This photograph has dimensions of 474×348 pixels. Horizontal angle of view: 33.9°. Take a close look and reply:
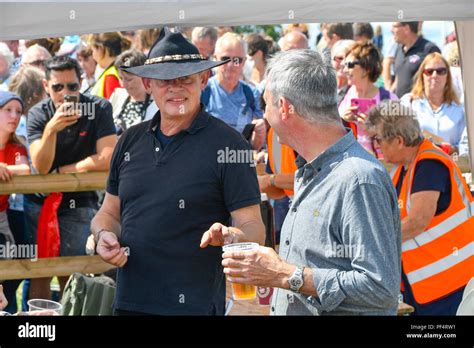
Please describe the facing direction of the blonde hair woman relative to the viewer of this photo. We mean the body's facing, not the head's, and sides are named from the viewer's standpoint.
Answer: facing the viewer

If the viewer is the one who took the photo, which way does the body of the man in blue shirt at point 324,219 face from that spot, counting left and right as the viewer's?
facing to the left of the viewer

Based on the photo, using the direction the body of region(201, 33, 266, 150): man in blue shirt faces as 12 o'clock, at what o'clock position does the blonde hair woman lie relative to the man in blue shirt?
The blonde hair woman is roughly at 9 o'clock from the man in blue shirt.

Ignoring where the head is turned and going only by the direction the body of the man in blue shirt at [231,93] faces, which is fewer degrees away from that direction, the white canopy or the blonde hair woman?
the white canopy

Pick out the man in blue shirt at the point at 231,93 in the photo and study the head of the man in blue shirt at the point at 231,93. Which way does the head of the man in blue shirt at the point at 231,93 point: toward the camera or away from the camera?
toward the camera

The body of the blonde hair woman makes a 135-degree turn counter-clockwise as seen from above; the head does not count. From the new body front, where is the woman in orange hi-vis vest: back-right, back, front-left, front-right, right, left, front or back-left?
back-right

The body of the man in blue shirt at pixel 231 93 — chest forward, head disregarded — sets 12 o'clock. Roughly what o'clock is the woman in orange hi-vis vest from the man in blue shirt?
The woman in orange hi-vis vest is roughly at 11 o'clock from the man in blue shirt.

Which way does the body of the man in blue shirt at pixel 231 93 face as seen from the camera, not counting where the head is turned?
toward the camera

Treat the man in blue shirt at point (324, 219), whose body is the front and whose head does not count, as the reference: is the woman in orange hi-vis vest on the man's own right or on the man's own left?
on the man's own right

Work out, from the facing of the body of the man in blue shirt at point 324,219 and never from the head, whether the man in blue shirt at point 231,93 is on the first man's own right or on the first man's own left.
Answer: on the first man's own right

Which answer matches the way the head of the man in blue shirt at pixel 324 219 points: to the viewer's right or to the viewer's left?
to the viewer's left

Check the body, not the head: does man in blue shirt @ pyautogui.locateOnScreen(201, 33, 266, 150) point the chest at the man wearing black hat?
yes

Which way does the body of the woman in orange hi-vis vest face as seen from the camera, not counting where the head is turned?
to the viewer's left

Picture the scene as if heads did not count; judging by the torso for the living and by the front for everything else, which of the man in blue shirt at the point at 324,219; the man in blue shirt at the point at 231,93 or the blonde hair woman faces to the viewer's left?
the man in blue shirt at the point at 324,219

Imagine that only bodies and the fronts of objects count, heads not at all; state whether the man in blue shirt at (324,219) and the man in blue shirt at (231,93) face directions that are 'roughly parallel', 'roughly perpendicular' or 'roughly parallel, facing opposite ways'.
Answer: roughly perpendicular
